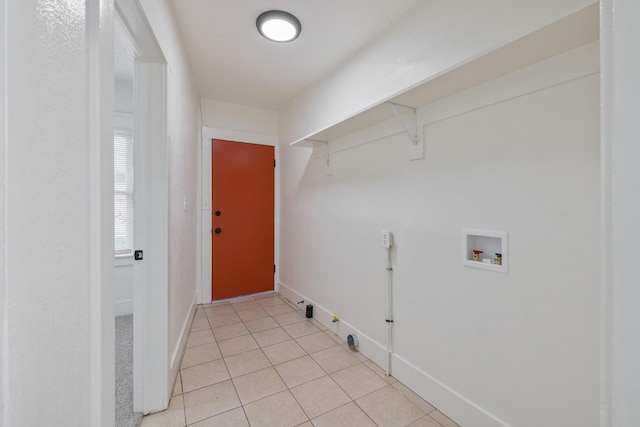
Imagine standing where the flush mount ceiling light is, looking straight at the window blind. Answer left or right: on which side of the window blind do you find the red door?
right

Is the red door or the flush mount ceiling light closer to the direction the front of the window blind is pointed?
the flush mount ceiling light

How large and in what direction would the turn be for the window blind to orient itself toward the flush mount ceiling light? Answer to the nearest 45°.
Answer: approximately 45° to its left

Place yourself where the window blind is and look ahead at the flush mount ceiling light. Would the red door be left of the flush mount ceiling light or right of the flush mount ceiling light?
left

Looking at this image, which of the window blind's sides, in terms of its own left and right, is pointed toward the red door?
left
